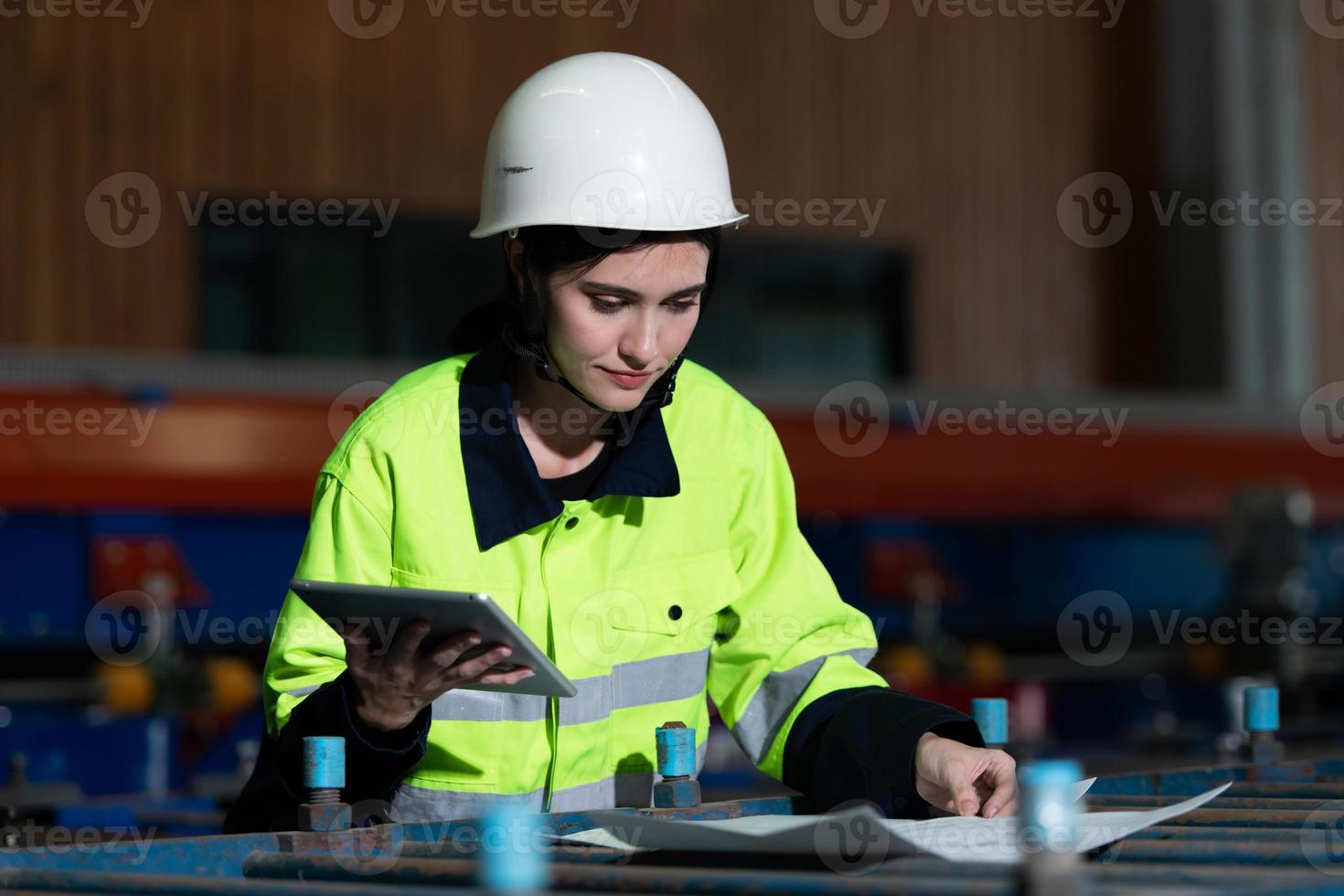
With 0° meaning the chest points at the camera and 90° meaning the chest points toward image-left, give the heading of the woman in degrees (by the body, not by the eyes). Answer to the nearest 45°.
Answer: approximately 0°

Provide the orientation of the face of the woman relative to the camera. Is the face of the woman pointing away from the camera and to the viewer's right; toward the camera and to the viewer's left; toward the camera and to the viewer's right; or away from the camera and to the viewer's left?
toward the camera and to the viewer's right

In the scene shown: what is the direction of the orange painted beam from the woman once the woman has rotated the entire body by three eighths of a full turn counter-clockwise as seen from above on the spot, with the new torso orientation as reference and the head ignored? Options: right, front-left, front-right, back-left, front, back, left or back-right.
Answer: front-left

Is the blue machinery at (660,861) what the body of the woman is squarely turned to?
yes
